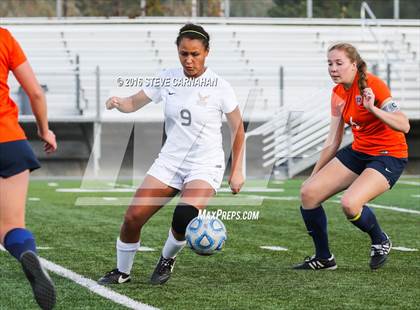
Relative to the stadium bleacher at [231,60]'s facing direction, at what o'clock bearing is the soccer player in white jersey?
The soccer player in white jersey is roughly at 12 o'clock from the stadium bleacher.

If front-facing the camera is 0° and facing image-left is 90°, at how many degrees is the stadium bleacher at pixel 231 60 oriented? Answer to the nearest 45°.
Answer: approximately 0°

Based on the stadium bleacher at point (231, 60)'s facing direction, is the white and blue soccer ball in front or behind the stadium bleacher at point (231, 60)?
in front
